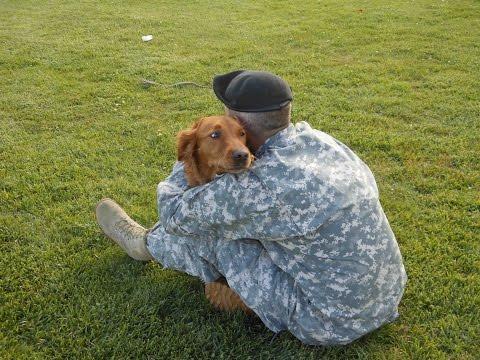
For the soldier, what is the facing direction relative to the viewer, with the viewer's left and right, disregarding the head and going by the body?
facing away from the viewer and to the left of the viewer

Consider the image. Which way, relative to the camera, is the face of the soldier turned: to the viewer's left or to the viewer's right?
to the viewer's left
